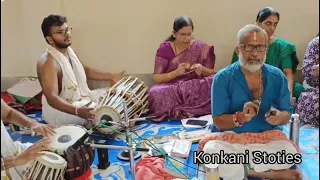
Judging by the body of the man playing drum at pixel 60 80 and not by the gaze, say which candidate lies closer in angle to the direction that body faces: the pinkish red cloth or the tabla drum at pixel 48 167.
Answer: the pinkish red cloth

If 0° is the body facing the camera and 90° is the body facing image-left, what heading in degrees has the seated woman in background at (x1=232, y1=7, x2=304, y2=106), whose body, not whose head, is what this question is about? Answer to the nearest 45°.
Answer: approximately 0°

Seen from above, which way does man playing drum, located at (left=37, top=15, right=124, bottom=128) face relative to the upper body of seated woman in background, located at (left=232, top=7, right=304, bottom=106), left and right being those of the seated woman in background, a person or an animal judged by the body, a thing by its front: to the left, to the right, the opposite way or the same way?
to the left

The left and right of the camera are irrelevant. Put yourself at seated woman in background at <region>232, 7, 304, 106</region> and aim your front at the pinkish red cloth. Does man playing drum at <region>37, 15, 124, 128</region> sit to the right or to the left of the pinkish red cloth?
right

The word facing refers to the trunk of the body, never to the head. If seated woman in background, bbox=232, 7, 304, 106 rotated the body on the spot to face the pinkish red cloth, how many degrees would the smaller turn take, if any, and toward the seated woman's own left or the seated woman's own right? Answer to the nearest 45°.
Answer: approximately 45° to the seated woman's own right
